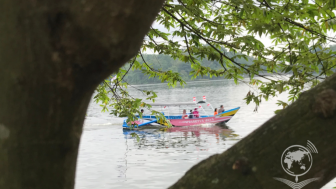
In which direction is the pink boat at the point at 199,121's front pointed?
to the viewer's right

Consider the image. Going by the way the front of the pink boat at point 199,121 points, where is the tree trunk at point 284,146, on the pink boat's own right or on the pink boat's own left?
on the pink boat's own right

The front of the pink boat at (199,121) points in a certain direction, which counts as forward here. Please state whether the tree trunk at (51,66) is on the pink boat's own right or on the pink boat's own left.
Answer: on the pink boat's own right
